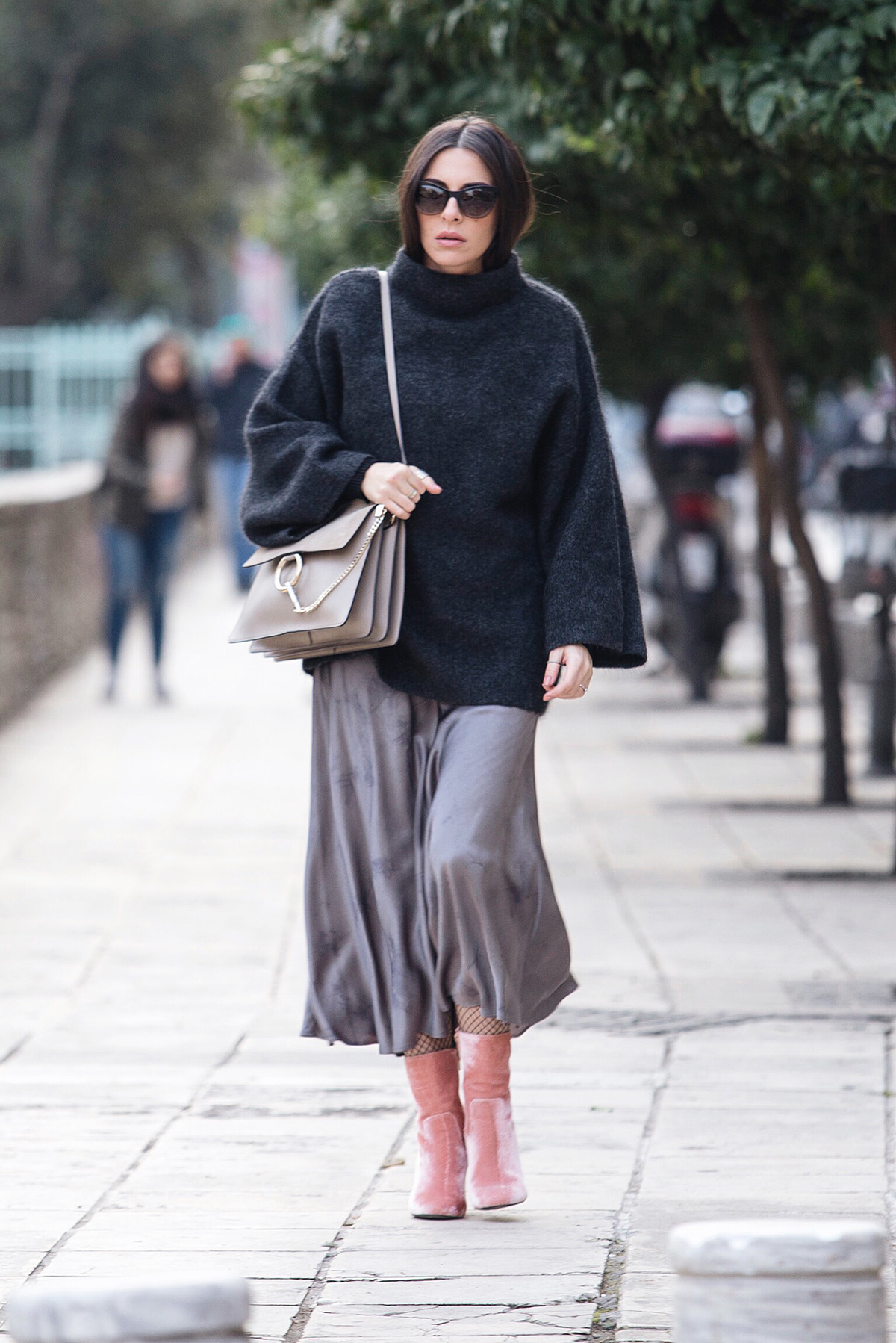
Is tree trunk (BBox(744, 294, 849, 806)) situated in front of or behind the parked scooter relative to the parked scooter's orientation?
behind

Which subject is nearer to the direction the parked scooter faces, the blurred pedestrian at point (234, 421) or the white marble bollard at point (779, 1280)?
the blurred pedestrian

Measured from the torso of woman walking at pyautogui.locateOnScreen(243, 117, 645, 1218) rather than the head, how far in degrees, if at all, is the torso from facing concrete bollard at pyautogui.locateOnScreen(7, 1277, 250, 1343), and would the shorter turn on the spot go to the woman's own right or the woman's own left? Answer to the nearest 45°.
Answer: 0° — they already face it

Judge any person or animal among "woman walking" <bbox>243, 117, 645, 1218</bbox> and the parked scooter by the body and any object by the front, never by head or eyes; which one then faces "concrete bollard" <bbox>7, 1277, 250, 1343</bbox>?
the woman walking

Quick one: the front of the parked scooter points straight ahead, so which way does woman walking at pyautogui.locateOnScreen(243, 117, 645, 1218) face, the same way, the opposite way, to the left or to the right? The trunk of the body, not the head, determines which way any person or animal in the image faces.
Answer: the opposite way

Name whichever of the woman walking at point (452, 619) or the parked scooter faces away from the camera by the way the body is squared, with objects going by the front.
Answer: the parked scooter

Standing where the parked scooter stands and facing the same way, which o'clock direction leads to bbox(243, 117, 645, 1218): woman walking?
The woman walking is roughly at 6 o'clock from the parked scooter.

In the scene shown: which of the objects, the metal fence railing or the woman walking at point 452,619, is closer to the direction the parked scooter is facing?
the metal fence railing

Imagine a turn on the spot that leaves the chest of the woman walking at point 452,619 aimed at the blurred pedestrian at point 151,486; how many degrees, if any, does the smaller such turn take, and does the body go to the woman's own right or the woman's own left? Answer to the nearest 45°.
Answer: approximately 180°

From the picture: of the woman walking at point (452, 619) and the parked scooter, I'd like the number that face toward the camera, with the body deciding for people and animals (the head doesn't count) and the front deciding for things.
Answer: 1

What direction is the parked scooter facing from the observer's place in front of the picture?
facing away from the viewer

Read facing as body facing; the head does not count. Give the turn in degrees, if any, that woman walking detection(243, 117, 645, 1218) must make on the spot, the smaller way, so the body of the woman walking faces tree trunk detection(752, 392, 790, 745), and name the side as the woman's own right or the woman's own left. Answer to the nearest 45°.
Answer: approximately 180°

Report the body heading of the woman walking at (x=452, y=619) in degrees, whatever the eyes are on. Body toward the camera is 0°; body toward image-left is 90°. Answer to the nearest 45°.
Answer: approximately 0°
